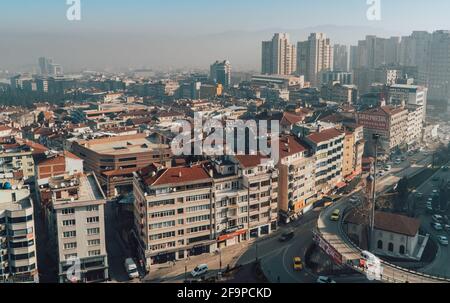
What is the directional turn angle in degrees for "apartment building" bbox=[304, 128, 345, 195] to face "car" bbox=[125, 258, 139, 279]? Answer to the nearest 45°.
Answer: approximately 90° to its right

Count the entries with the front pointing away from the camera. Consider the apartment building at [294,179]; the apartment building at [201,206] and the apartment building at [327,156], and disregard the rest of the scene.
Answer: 0

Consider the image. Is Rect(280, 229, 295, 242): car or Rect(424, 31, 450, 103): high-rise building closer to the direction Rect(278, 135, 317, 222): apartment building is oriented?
the car

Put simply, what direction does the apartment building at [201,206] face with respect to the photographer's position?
facing the viewer and to the right of the viewer

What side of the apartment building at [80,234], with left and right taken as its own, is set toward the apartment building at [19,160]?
back

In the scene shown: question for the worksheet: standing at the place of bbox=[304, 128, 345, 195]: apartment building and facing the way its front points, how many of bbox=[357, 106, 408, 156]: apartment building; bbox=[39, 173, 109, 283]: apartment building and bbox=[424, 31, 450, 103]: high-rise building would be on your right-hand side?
1

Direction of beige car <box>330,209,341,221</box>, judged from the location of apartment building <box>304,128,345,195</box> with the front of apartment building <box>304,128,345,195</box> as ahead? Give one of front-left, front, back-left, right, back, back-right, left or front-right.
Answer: front-right

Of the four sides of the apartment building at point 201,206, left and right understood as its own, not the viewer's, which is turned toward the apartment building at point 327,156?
left

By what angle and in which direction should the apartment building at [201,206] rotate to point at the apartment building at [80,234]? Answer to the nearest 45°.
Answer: approximately 90° to its right

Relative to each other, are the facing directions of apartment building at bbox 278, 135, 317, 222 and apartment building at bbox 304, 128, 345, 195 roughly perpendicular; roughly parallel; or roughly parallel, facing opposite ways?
roughly parallel

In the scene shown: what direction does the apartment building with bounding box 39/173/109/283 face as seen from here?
toward the camera

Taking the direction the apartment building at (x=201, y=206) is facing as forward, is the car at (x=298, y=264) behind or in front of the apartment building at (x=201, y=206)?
in front
